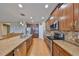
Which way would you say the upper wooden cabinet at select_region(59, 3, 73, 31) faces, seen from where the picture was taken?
facing the viewer and to the left of the viewer
